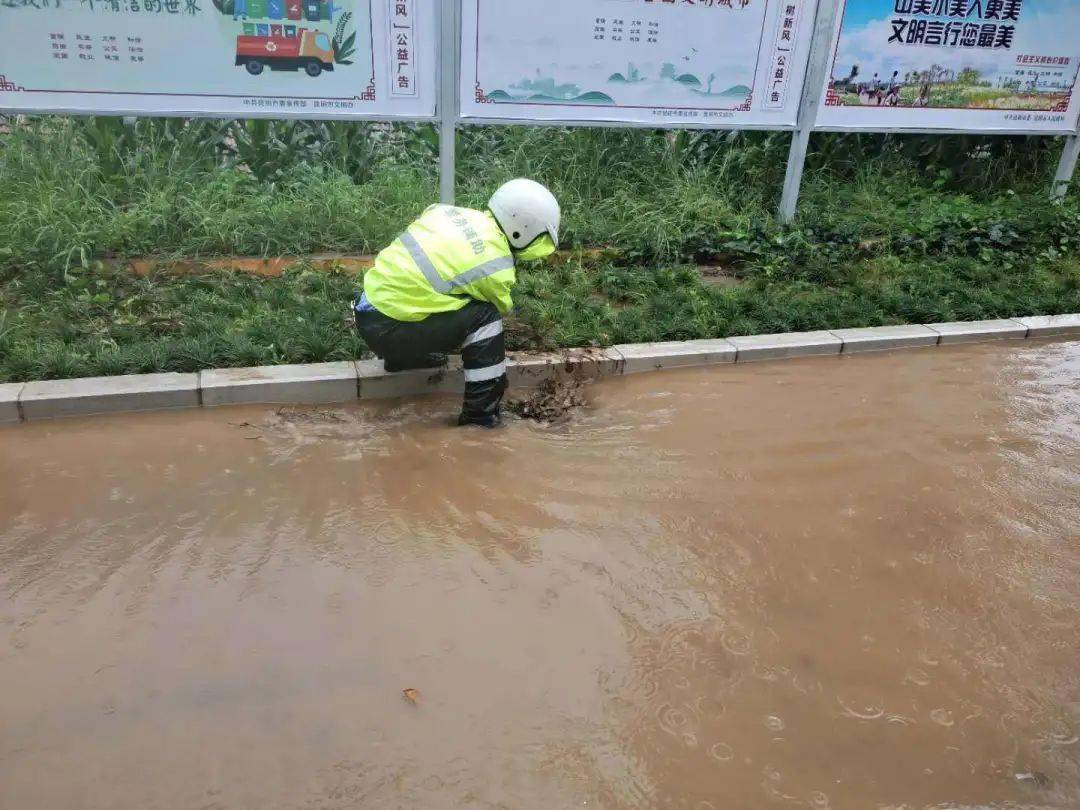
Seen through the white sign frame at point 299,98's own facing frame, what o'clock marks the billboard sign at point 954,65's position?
The billboard sign is roughly at 9 o'clock from the white sign frame.

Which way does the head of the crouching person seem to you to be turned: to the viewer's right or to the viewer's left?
to the viewer's right

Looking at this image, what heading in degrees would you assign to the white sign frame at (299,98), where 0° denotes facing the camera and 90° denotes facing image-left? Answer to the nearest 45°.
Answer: approximately 0°

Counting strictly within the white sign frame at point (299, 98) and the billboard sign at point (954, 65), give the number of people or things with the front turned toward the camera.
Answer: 2

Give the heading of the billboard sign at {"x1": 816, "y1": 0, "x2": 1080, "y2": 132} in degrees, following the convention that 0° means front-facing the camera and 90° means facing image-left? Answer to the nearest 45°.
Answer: approximately 0°

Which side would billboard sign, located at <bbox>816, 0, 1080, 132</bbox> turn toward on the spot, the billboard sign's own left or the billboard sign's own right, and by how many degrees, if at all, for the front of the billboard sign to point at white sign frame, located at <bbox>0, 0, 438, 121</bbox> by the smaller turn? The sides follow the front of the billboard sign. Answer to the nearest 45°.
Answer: approximately 45° to the billboard sign's own right

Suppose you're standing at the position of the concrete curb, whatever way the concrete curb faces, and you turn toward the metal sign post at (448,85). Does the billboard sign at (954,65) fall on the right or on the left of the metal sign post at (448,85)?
right
